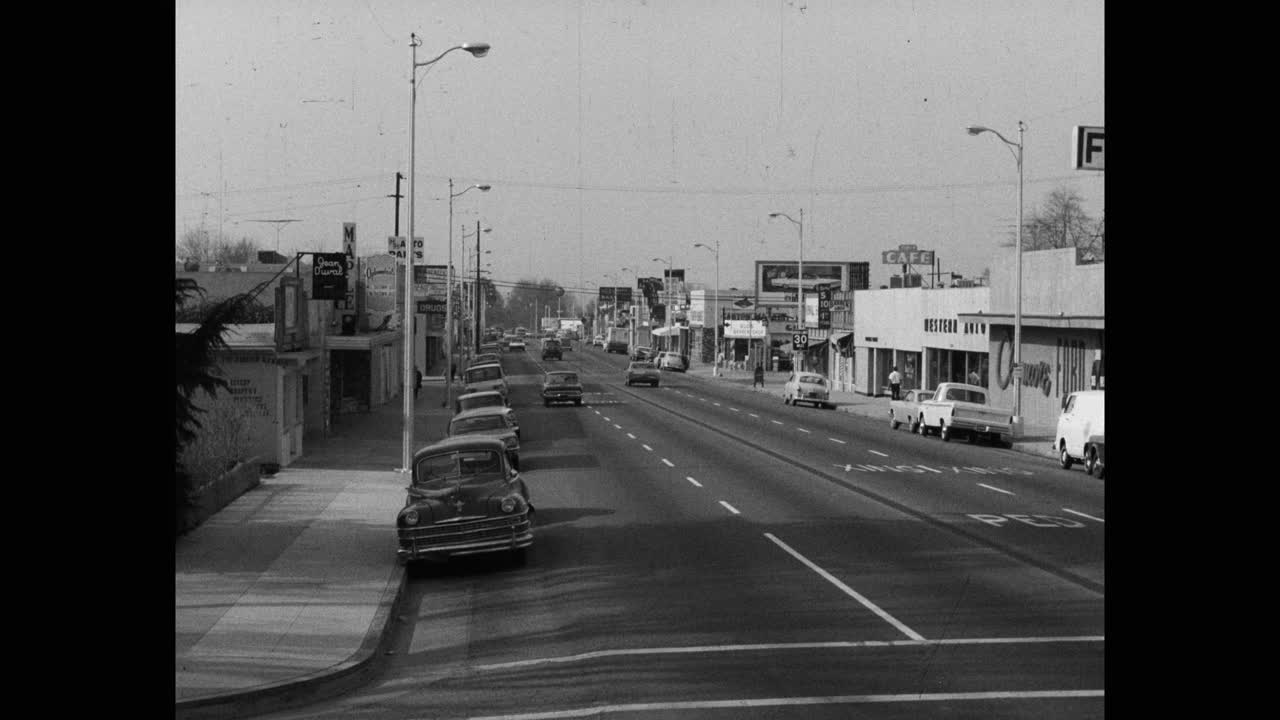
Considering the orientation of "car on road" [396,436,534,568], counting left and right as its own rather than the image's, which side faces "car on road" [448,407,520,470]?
back

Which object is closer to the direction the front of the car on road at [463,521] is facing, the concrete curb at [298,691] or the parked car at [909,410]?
the concrete curb

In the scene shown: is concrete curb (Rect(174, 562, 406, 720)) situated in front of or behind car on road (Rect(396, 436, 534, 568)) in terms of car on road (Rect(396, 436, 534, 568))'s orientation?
in front

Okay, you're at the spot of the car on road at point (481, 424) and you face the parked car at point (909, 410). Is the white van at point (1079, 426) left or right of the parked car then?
right

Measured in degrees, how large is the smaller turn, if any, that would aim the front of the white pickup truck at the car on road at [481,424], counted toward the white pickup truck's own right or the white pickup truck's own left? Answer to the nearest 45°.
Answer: approximately 90° to the white pickup truck's own left

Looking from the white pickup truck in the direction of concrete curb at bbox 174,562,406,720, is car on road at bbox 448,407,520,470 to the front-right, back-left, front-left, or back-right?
front-right

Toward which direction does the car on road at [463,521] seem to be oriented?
toward the camera

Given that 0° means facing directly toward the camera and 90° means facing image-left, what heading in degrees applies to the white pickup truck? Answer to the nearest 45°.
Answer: approximately 135°

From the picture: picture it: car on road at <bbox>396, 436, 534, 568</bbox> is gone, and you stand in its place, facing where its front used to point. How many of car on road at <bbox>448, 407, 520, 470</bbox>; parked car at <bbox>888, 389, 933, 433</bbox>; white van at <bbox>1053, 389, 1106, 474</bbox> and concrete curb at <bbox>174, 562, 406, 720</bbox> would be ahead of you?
1

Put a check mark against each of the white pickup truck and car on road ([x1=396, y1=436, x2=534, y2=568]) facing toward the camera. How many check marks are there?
1

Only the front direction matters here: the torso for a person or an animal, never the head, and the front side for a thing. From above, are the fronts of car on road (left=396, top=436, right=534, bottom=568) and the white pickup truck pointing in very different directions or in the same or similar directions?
very different directions
